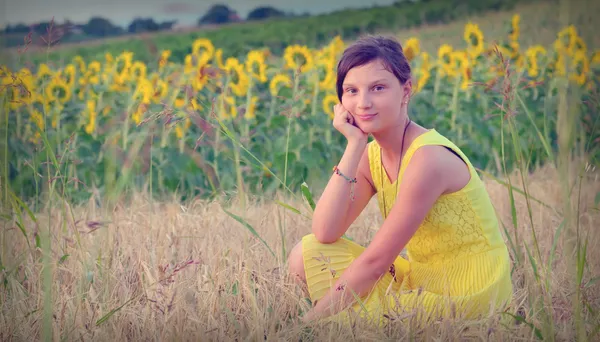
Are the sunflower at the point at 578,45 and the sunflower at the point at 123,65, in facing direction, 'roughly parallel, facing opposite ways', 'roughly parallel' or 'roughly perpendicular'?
roughly parallel

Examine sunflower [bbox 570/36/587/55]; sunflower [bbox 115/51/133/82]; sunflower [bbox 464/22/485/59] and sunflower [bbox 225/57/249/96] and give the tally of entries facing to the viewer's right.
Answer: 0

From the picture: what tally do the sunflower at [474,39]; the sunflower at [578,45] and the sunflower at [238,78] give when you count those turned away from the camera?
0

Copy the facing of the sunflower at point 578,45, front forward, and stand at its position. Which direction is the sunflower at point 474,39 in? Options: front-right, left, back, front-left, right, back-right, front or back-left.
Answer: right

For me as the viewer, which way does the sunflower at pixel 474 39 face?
facing the viewer and to the left of the viewer

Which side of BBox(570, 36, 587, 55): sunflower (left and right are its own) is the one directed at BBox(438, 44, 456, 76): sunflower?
right

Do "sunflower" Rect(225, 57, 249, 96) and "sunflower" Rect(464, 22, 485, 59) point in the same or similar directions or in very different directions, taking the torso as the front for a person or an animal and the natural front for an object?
same or similar directions

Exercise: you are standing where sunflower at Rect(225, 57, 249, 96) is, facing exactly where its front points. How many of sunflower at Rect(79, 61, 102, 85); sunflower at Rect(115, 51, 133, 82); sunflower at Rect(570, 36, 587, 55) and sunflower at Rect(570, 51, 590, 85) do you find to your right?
2

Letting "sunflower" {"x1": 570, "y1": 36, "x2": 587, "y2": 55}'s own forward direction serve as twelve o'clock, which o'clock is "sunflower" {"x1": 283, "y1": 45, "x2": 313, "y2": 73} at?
"sunflower" {"x1": 283, "y1": 45, "x2": 313, "y2": 73} is roughly at 2 o'clock from "sunflower" {"x1": 570, "y1": 36, "x2": 587, "y2": 55}.

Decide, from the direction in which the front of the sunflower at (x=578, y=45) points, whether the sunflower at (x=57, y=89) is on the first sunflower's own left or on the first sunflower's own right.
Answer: on the first sunflower's own right

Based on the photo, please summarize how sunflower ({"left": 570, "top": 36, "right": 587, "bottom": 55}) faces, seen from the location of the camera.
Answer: facing the viewer
